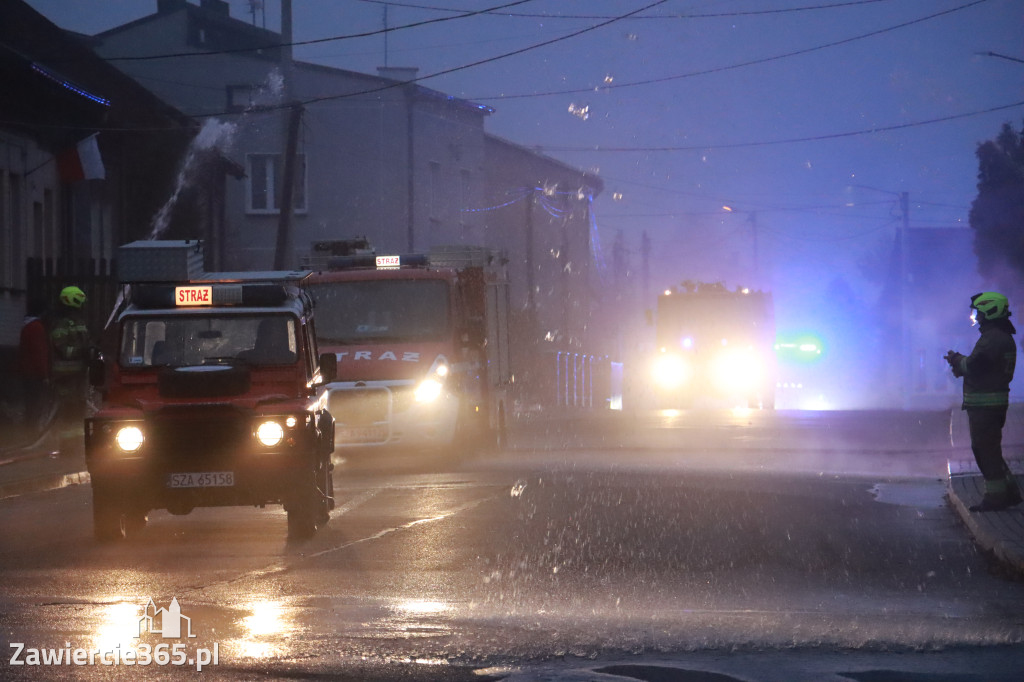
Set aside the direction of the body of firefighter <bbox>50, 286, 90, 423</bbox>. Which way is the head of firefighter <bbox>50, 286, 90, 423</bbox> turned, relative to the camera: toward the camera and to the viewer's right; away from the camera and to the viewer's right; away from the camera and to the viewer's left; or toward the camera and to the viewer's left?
toward the camera and to the viewer's right

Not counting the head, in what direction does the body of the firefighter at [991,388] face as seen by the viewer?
to the viewer's left

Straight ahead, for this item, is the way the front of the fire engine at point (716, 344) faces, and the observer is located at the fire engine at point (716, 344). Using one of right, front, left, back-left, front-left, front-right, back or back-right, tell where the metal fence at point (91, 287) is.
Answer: front-right

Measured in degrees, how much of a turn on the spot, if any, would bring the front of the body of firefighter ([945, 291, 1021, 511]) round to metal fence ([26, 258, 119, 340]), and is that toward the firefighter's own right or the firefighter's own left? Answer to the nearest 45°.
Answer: approximately 45° to the firefighter's own right

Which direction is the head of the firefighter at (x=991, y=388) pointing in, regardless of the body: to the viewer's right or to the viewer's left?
to the viewer's left

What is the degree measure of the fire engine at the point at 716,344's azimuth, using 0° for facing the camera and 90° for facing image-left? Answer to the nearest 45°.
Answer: approximately 0°

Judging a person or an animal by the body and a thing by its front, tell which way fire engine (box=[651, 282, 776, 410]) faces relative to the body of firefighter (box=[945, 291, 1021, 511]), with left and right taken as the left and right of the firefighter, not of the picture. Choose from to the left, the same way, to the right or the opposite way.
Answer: to the left

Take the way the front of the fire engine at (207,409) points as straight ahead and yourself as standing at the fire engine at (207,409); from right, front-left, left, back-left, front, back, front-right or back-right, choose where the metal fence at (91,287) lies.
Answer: back

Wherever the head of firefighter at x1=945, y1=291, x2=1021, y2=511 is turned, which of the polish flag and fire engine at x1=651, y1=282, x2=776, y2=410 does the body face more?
the polish flag
